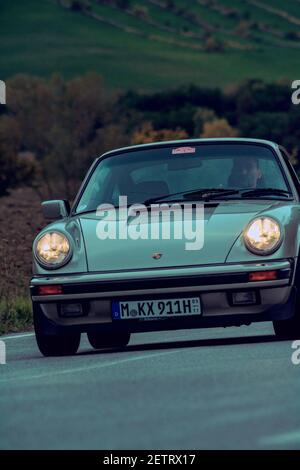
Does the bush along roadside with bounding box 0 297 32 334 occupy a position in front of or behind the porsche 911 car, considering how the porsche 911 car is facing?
behind

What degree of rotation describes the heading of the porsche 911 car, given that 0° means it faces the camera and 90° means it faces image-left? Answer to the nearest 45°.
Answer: approximately 0°
